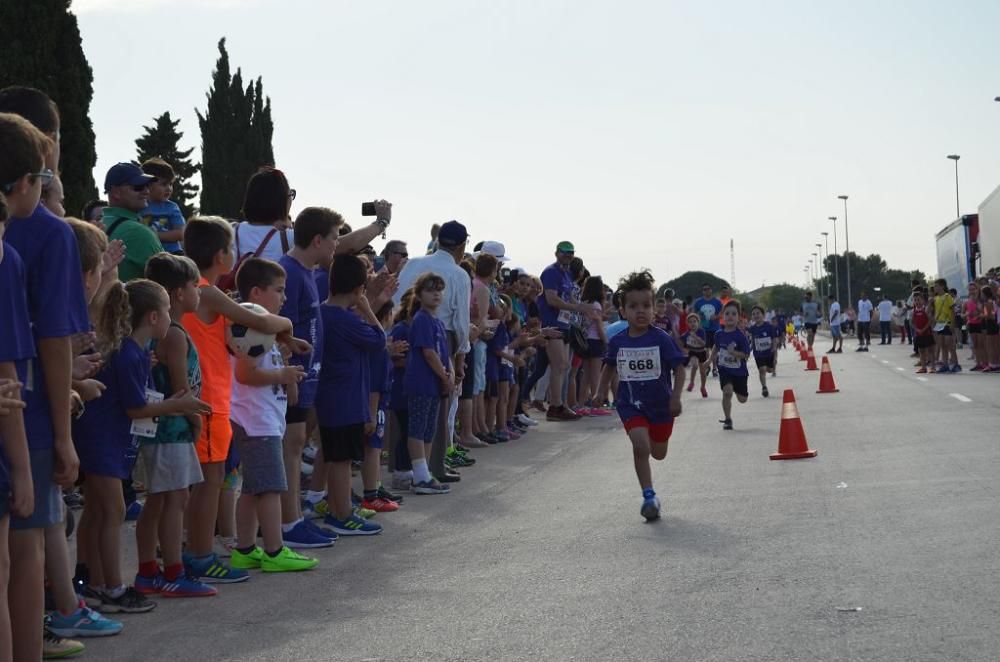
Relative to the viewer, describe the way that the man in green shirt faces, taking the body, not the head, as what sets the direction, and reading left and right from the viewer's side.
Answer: facing to the right of the viewer

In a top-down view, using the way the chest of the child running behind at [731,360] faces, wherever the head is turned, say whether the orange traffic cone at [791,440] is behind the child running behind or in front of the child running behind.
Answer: in front

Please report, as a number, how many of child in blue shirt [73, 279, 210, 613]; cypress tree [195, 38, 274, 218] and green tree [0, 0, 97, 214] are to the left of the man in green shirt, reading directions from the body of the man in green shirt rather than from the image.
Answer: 2

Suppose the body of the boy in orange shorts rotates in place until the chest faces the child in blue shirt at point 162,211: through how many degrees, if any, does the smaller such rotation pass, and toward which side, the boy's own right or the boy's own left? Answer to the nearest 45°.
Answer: approximately 90° to the boy's own left

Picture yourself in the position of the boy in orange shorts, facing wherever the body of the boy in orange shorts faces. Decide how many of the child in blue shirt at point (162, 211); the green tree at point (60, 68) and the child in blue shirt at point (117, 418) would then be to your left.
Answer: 2

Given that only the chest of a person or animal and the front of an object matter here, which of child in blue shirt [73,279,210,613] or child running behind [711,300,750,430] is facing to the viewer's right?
the child in blue shirt

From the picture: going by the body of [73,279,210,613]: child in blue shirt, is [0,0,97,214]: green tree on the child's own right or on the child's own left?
on the child's own left

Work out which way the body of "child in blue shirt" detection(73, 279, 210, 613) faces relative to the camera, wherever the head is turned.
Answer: to the viewer's right

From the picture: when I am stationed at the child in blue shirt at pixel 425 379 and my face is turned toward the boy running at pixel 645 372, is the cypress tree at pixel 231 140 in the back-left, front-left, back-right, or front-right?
back-left

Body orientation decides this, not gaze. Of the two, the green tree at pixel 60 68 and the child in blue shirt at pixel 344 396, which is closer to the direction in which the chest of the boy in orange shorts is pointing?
the child in blue shirt
